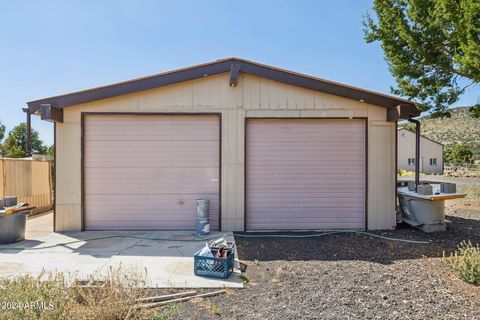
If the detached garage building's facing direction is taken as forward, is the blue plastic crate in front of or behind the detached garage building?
in front

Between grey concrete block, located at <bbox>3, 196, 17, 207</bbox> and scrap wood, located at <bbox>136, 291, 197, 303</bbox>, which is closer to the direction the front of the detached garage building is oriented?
the scrap wood

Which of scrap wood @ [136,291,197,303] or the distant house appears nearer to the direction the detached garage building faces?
the scrap wood

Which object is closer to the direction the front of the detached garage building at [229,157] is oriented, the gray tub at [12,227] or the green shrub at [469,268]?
the green shrub

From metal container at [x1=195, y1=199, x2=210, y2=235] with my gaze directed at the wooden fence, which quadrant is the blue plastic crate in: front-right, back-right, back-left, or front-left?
back-left

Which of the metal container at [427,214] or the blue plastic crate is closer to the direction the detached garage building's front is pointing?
the blue plastic crate

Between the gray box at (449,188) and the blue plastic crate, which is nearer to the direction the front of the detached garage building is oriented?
the blue plastic crate

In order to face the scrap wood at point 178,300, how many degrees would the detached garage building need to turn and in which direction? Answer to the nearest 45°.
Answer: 0° — it already faces it

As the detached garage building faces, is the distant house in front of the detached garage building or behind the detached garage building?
behind

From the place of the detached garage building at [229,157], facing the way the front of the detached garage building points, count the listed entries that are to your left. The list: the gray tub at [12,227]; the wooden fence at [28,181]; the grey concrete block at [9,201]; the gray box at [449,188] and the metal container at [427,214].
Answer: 2

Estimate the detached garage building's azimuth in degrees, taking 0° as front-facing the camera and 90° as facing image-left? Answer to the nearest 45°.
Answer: approximately 0°

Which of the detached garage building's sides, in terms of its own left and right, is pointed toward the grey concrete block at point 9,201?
right

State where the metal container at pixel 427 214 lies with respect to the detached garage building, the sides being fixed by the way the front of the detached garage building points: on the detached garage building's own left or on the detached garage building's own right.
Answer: on the detached garage building's own left
